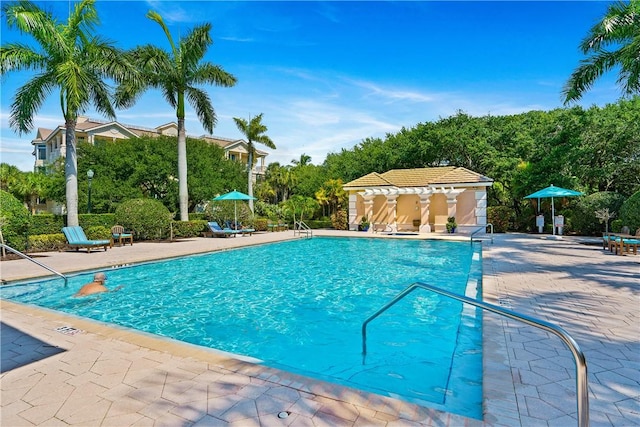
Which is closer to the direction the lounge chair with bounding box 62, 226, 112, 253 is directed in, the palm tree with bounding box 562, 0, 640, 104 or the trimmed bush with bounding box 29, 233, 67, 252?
the palm tree

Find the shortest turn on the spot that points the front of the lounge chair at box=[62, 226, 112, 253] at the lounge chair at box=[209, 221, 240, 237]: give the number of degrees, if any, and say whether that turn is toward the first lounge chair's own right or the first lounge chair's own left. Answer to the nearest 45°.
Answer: approximately 90° to the first lounge chair's own left

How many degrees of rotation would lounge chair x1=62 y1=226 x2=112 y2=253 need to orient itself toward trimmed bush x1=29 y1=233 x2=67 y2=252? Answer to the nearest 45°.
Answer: approximately 180°

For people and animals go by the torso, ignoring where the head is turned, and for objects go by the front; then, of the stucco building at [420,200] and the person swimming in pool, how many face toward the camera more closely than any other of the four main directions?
1

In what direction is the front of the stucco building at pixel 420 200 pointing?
toward the camera

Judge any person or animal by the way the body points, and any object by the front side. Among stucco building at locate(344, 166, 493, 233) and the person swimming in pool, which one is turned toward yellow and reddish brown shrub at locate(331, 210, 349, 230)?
the person swimming in pool

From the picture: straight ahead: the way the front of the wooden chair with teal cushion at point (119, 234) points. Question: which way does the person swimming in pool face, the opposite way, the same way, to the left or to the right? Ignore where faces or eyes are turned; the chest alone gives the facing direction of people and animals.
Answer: to the left

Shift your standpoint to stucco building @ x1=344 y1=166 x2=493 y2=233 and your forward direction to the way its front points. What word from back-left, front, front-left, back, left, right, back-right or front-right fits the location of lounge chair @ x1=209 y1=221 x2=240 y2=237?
front-right

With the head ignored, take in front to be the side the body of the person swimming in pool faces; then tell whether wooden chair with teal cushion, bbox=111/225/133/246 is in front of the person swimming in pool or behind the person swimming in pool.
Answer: in front

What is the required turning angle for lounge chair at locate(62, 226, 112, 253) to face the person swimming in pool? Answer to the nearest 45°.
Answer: approximately 45° to its right

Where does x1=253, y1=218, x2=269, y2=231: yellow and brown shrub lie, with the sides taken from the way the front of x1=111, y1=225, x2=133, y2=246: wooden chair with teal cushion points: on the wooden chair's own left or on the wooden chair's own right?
on the wooden chair's own left

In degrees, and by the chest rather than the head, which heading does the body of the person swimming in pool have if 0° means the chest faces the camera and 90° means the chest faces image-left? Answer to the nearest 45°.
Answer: approximately 225°

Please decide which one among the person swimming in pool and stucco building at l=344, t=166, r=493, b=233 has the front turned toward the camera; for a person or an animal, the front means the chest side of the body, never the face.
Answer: the stucco building

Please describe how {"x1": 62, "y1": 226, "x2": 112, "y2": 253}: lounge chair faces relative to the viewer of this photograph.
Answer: facing the viewer and to the right of the viewer

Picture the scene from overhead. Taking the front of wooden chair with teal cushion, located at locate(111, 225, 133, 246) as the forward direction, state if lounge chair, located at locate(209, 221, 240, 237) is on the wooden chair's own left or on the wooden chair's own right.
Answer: on the wooden chair's own left
